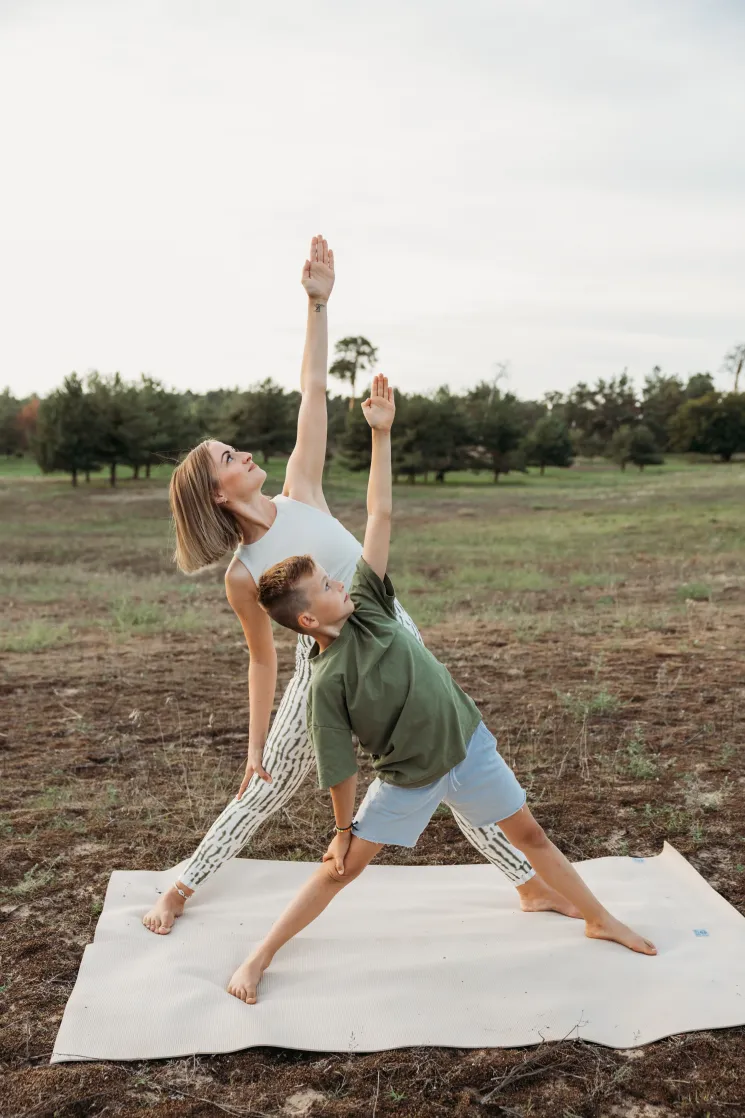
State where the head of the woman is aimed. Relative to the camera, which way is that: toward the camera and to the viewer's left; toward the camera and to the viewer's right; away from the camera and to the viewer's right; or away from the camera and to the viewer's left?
toward the camera and to the viewer's right

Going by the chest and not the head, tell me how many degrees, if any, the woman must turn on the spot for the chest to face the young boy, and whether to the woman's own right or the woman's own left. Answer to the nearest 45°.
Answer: approximately 45° to the woman's own left

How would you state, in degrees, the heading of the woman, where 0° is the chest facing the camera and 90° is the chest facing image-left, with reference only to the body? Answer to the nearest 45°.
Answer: approximately 0°
